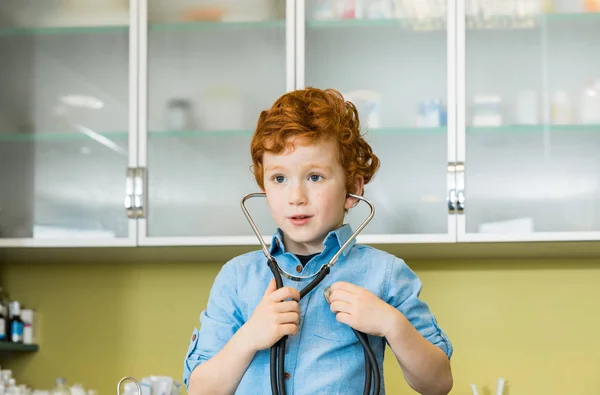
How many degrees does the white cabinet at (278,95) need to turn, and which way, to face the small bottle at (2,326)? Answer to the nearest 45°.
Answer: approximately 90° to its right

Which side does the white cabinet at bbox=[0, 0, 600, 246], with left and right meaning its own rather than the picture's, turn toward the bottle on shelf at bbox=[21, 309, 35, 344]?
right

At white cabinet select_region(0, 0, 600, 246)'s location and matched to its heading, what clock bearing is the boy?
The boy is roughly at 12 o'clock from the white cabinet.

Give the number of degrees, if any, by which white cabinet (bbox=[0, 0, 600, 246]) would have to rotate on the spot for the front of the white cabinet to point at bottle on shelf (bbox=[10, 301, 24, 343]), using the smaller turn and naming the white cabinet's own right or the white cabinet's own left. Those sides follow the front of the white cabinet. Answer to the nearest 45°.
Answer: approximately 90° to the white cabinet's own right

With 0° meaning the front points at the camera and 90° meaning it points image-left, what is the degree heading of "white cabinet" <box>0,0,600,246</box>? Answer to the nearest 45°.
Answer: approximately 0°
